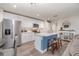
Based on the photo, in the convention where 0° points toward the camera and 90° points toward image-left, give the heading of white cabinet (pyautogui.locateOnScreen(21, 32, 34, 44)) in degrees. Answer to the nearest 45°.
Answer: approximately 315°
